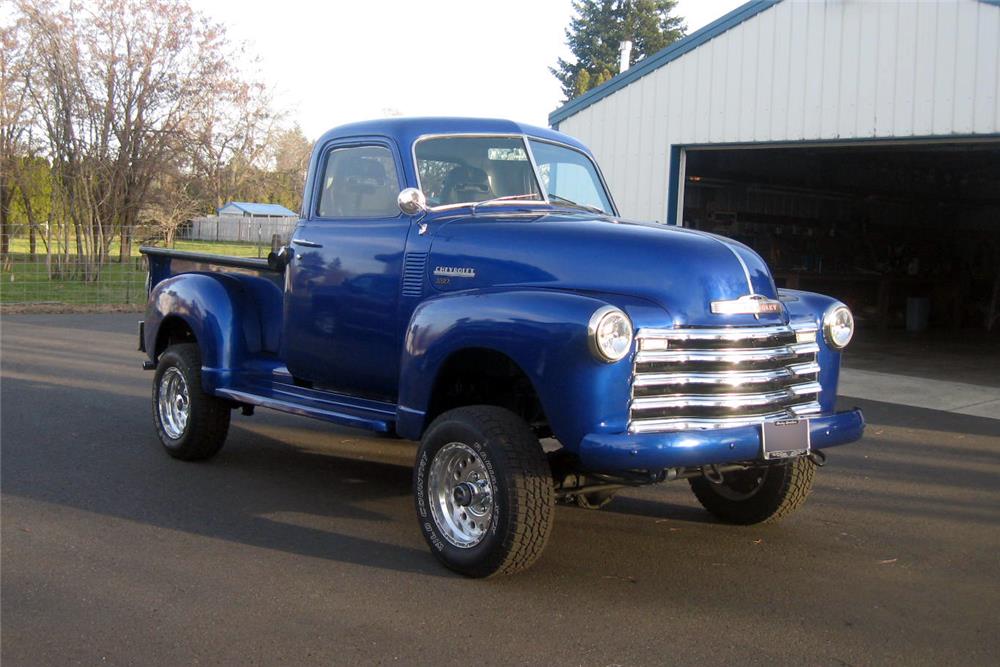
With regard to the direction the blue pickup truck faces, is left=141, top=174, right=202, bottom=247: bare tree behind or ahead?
behind

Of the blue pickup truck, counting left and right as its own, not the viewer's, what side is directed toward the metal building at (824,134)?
left

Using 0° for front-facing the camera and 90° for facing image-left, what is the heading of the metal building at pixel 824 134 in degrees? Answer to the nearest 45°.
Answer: approximately 0°

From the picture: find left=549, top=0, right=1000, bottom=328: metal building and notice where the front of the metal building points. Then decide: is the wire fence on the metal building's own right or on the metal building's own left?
on the metal building's own right

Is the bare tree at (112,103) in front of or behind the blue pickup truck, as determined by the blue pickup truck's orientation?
behind

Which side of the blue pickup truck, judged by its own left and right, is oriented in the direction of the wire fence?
back

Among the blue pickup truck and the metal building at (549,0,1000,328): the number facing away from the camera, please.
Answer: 0

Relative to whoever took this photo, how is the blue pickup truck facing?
facing the viewer and to the right of the viewer

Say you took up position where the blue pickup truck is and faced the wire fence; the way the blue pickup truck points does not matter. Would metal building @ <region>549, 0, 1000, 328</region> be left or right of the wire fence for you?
right

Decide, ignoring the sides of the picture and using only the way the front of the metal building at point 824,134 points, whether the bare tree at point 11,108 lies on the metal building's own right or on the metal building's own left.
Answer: on the metal building's own right

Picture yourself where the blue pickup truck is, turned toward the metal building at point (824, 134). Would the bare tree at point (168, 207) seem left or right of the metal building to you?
left
